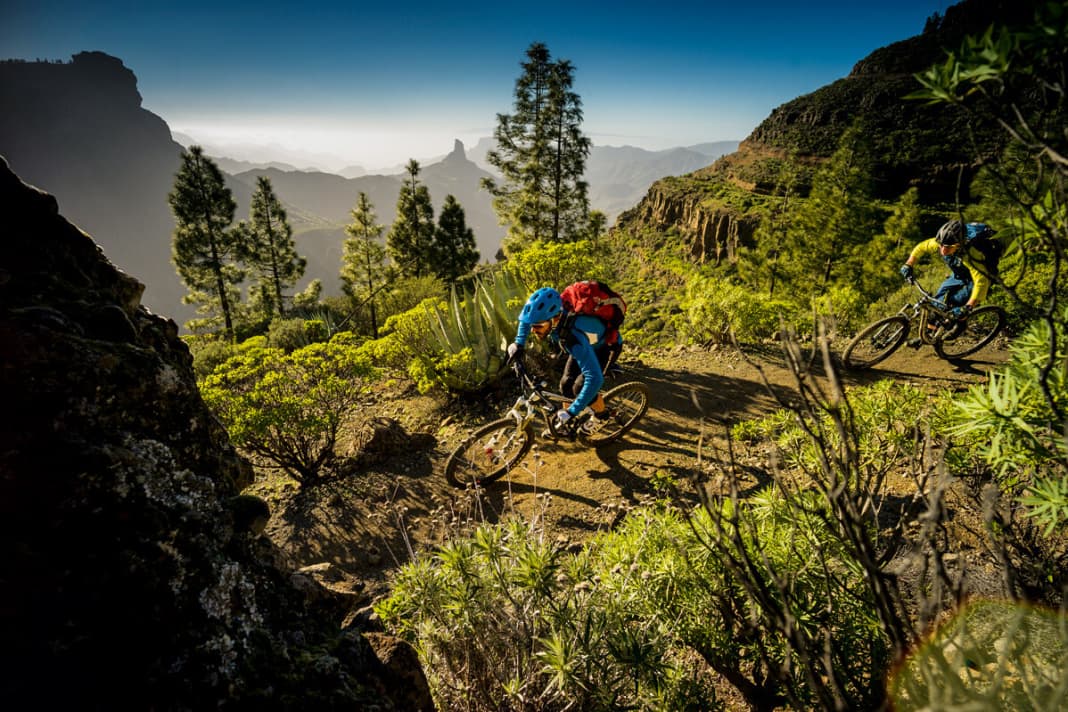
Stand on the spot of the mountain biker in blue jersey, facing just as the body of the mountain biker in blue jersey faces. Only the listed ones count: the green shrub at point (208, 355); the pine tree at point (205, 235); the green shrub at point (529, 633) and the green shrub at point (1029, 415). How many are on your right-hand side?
2

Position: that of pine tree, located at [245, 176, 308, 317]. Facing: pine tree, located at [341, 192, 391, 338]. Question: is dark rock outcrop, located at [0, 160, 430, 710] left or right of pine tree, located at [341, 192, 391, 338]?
right

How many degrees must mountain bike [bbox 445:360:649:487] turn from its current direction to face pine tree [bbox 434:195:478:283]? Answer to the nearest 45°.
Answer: approximately 135° to its right

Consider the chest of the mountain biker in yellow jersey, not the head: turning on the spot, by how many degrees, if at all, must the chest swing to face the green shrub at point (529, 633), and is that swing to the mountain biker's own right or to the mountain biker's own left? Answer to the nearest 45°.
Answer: approximately 45° to the mountain biker's own left

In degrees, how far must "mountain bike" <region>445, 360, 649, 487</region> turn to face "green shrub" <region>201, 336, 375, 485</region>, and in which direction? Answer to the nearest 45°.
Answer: approximately 45° to its right

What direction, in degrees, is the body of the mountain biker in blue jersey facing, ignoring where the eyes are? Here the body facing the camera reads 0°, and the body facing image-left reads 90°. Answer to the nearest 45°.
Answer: approximately 45°

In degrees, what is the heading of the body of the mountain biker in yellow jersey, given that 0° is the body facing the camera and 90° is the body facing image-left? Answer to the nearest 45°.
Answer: approximately 45°

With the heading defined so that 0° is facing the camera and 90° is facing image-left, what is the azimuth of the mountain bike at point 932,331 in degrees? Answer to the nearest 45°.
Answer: approximately 45°

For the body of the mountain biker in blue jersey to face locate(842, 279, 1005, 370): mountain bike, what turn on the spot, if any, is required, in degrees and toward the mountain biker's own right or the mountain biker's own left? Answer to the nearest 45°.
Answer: approximately 180°
